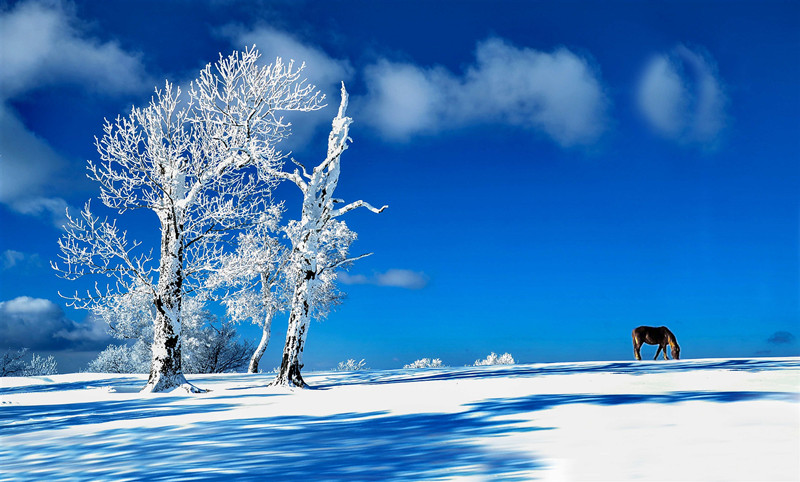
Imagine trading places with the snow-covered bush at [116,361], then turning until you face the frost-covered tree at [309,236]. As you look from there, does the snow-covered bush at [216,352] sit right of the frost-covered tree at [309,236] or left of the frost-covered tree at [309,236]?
left

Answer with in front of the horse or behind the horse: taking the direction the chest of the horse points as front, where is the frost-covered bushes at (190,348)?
behind

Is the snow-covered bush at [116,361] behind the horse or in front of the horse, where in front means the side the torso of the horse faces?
behind

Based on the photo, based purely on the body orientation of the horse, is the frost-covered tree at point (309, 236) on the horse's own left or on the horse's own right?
on the horse's own right

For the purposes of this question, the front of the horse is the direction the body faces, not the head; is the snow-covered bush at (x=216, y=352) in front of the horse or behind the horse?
behind

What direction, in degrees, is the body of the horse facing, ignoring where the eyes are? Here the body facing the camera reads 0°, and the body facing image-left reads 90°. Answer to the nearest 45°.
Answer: approximately 270°
